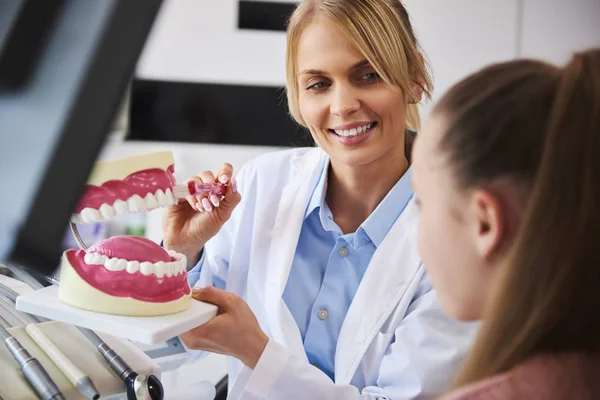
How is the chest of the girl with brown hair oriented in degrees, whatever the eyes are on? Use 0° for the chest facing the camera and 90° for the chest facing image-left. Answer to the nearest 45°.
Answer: approximately 135°

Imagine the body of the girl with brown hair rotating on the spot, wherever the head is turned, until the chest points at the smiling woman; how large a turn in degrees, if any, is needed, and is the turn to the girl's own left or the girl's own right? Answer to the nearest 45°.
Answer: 0° — they already face them

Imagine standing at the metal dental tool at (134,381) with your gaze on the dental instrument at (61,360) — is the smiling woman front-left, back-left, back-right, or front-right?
back-right

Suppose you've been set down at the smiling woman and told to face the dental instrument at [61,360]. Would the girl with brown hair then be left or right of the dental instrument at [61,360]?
left

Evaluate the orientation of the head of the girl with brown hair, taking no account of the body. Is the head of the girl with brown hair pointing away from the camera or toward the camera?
away from the camera
